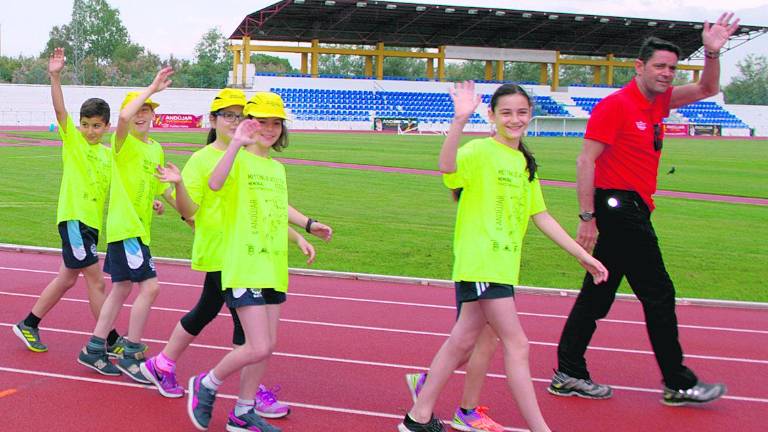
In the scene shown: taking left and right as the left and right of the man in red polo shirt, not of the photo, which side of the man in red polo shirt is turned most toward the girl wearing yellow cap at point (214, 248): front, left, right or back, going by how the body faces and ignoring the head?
right

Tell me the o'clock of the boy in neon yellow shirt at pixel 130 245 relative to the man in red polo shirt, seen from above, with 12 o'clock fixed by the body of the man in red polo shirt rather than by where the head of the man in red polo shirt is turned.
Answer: The boy in neon yellow shirt is roughly at 4 o'clock from the man in red polo shirt.
